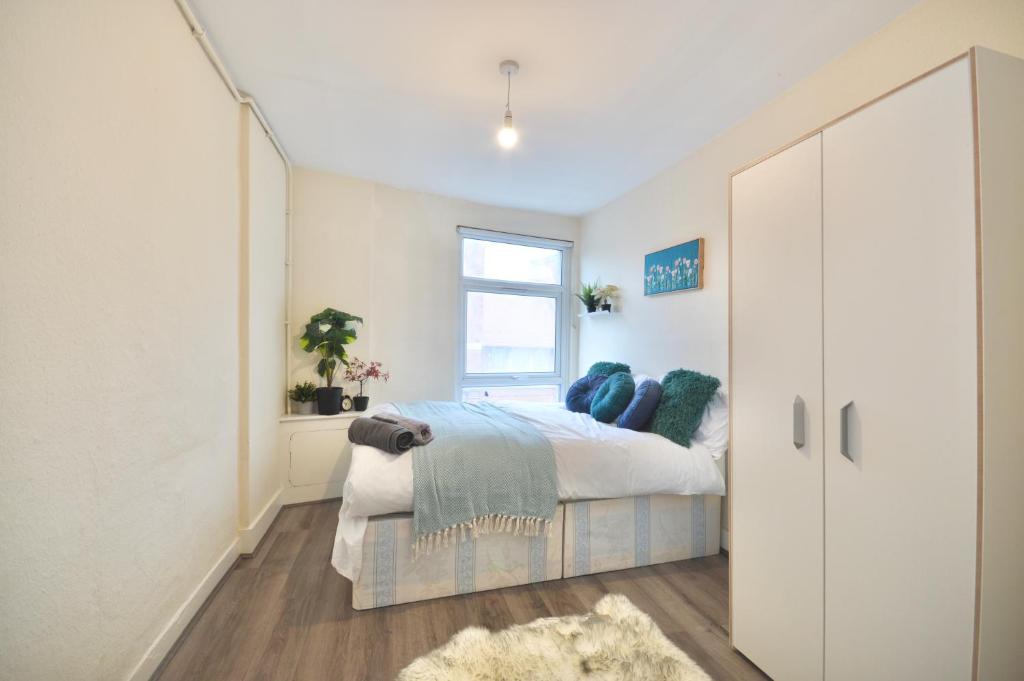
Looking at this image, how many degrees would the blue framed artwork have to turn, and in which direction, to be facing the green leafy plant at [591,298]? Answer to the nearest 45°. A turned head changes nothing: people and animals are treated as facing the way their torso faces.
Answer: approximately 90° to its right

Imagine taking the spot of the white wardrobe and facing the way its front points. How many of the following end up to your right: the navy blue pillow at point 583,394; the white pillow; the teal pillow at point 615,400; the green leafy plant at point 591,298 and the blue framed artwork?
5

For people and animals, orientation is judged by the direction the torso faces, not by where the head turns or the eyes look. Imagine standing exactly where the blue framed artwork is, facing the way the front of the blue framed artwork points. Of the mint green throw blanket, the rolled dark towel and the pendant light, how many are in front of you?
3

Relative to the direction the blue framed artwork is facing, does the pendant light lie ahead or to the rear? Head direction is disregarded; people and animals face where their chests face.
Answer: ahead

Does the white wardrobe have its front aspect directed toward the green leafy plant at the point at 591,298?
no

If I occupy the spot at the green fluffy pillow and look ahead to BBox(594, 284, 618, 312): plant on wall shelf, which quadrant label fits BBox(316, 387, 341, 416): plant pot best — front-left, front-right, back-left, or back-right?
front-left

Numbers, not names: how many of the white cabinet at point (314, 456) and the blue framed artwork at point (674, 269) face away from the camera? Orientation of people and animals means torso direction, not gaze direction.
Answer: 0

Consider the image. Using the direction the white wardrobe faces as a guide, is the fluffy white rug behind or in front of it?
in front

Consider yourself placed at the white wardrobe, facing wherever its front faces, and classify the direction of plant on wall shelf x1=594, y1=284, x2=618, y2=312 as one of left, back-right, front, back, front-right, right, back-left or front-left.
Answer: right

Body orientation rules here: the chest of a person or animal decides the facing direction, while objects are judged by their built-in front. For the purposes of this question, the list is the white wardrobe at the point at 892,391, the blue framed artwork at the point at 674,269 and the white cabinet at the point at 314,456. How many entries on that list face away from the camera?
0

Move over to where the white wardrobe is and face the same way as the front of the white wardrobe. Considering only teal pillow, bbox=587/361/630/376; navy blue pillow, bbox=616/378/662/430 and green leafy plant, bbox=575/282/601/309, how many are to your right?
3

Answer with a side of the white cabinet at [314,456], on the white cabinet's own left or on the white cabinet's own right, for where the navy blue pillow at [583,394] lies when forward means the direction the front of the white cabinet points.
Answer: on the white cabinet's own left

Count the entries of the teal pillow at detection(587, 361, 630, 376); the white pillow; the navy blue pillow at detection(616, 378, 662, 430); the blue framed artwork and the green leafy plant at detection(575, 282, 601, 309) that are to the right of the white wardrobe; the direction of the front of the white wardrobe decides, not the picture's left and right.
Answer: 5

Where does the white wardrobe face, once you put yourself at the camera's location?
facing the viewer and to the left of the viewer

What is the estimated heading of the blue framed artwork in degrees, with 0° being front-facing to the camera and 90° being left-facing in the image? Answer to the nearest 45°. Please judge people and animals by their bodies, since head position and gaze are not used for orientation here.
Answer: approximately 45°

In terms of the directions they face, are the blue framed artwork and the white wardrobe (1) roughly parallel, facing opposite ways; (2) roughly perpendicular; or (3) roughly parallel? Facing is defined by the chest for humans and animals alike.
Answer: roughly parallel

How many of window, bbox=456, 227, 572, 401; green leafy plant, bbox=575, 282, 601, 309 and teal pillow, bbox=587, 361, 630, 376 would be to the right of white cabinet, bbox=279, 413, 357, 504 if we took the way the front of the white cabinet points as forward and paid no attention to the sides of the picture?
0

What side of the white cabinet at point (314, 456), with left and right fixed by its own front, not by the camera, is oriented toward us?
front

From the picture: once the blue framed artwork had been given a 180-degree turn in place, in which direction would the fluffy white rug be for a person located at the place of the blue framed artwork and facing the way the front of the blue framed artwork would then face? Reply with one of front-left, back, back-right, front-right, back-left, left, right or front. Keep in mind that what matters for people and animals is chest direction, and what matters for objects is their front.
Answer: back-right
